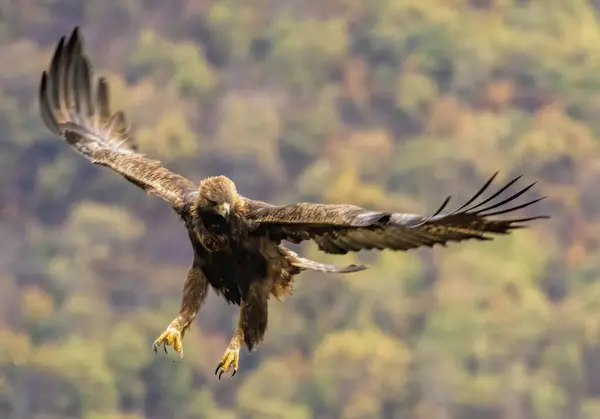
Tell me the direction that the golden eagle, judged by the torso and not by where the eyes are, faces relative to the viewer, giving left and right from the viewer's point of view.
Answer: facing the viewer and to the left of the viewer
